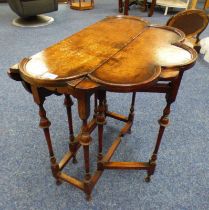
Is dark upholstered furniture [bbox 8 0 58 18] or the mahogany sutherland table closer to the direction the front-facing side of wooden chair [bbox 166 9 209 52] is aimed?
the mahogany sutherland table

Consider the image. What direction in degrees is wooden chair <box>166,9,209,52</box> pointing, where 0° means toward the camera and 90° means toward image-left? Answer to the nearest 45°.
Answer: approximately 45°

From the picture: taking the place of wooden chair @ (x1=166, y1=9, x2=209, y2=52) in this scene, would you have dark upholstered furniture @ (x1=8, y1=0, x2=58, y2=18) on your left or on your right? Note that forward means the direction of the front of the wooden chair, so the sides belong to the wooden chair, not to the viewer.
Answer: on your right
